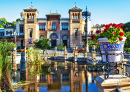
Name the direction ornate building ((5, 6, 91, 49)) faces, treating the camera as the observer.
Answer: facing the viewer

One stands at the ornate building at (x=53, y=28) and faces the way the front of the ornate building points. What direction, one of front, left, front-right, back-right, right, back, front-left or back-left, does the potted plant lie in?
front

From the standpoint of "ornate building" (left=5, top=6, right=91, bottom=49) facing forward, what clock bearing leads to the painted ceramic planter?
The painted ceramic planter is roughly at 12 o'clock from the ornate building.
